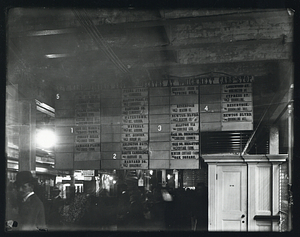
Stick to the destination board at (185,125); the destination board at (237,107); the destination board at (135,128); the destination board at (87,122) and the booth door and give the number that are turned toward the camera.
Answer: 5

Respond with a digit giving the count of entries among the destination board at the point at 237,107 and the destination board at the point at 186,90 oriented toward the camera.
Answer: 2

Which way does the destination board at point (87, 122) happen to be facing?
toward the camera

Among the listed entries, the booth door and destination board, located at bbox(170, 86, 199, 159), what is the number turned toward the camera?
2

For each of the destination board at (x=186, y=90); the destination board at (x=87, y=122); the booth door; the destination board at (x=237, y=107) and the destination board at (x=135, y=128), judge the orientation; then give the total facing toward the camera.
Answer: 5

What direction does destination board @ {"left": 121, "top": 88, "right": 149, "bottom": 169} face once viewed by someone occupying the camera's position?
facing the viewer

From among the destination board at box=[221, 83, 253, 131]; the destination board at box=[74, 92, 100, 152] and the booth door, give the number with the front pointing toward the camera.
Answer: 3

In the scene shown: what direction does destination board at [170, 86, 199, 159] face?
toward the camera
